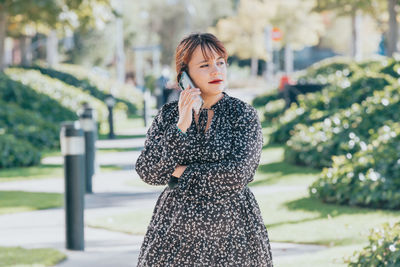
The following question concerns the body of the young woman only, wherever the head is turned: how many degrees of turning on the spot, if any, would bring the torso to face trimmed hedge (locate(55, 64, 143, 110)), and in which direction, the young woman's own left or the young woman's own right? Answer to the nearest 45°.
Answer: approximately 180°

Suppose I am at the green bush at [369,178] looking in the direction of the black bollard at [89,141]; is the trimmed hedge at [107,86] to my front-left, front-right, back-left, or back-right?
front-right

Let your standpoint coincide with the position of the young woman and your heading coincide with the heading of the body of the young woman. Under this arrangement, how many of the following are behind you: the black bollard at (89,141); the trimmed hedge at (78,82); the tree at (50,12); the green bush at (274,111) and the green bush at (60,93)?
5

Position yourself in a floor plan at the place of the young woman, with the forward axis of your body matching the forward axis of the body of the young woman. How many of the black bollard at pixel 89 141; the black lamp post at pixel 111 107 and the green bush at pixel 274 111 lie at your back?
3

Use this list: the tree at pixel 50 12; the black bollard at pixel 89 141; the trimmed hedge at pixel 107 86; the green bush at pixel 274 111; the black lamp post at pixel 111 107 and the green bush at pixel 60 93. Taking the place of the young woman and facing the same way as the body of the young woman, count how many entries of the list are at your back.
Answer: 6

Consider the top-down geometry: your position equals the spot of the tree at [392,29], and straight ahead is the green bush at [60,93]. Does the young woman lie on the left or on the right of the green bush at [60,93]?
left

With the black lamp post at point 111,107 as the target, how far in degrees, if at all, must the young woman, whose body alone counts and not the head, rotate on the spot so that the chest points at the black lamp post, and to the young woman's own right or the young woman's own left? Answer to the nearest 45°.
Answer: approximately 180°

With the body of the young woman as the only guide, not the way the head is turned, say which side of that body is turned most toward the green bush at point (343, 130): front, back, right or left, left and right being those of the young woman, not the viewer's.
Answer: back

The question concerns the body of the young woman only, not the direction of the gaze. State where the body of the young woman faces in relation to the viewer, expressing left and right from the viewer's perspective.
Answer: facing the viewer

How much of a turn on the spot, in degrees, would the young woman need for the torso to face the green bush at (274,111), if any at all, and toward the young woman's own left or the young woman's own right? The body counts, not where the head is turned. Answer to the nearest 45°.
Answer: approximately 180°

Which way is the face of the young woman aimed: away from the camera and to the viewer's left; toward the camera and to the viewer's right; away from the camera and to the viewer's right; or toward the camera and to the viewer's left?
toward the camera and to the viewer's right

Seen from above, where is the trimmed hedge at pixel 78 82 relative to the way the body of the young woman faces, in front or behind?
behind

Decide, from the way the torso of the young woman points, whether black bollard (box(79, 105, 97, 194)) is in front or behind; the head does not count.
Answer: behind

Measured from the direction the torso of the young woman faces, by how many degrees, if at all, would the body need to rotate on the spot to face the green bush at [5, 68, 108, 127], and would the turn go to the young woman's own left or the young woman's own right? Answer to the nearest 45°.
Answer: approximately 180°

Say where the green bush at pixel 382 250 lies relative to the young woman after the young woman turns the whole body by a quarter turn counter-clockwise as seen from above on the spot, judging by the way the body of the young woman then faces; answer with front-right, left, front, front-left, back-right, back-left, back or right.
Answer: front-left

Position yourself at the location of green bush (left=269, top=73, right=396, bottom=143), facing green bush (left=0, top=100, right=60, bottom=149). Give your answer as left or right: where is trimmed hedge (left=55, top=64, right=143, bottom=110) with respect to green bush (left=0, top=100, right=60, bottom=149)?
right

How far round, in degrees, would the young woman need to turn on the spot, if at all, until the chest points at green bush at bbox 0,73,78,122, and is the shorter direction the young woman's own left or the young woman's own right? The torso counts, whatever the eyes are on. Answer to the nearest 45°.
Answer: approximately 180°

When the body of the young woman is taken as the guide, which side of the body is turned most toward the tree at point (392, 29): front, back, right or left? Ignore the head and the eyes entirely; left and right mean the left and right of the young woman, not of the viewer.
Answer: back

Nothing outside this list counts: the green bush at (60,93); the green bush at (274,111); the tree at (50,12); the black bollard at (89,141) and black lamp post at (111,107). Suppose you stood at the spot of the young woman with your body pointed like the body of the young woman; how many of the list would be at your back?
5
